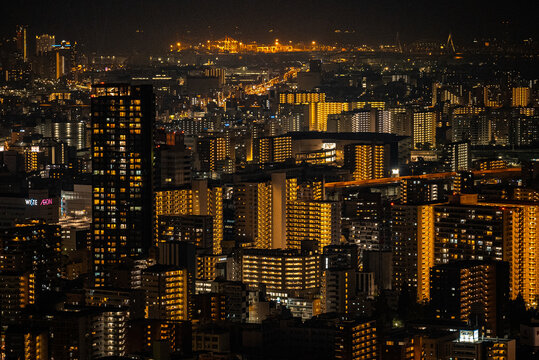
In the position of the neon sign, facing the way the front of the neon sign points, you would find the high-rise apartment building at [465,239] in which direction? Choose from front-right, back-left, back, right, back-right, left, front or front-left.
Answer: front-left

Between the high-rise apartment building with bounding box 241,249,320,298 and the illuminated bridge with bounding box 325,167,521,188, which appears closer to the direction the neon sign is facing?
the high-rise apartment building

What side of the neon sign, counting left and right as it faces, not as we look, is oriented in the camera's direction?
front

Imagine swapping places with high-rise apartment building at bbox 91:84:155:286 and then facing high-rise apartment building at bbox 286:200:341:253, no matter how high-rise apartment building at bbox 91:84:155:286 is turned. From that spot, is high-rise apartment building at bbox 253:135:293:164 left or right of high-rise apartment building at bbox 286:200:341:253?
left

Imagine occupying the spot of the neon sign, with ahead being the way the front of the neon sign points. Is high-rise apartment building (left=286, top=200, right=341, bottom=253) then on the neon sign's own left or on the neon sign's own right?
on the neon sign's own left

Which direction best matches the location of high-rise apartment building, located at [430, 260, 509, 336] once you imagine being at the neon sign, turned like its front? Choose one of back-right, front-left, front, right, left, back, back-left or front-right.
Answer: front-left

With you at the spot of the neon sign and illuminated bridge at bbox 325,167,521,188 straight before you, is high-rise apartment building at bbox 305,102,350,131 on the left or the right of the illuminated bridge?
left

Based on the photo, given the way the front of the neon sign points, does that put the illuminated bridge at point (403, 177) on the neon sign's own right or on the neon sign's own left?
on the neon sign's own left
